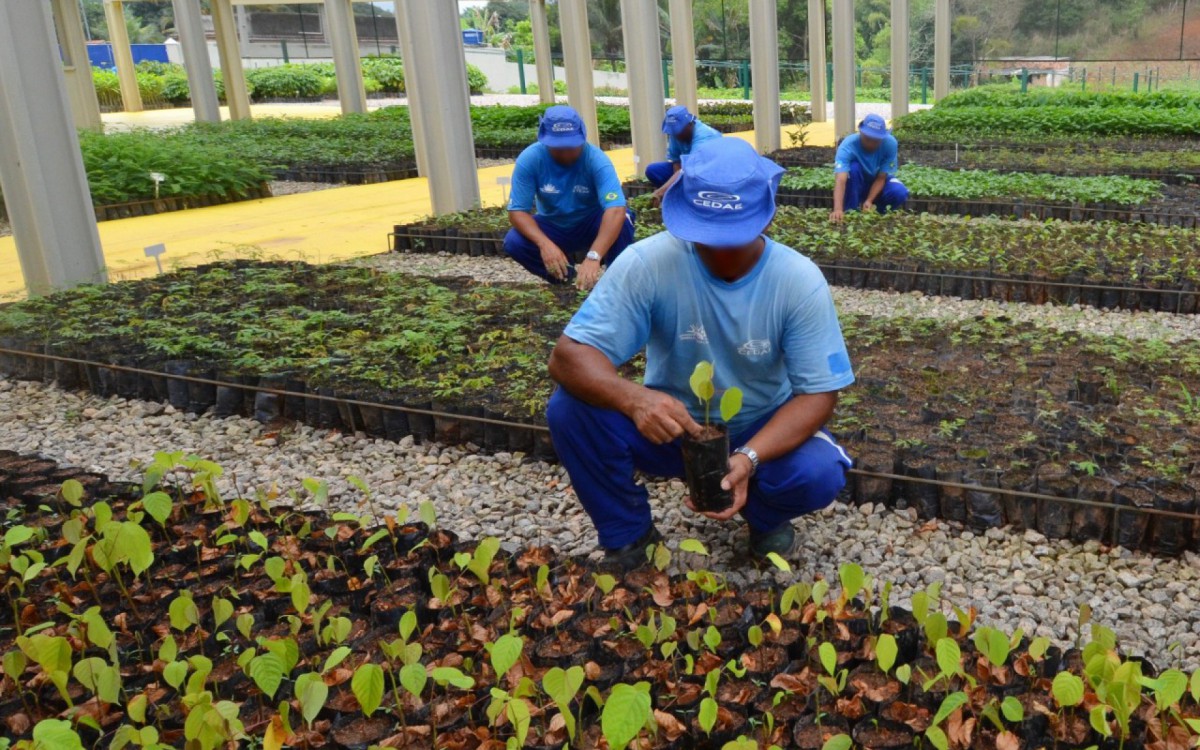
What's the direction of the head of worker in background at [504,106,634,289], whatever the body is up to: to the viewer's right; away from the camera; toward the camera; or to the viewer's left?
toward the camera

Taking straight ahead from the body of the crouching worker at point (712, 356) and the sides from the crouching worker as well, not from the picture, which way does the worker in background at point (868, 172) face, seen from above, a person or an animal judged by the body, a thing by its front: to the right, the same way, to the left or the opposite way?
the same way

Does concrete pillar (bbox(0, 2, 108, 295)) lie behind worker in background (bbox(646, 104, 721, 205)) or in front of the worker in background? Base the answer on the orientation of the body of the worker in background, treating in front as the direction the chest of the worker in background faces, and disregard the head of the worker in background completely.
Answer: in front

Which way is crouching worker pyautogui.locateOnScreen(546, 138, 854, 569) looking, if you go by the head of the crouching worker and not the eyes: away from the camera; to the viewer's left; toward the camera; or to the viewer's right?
toward the camera

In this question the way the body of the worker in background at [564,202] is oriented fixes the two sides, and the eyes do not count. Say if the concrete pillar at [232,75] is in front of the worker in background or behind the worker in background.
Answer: behind

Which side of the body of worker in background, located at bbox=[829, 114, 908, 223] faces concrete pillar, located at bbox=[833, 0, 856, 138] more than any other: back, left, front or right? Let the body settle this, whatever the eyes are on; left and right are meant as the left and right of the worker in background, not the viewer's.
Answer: back

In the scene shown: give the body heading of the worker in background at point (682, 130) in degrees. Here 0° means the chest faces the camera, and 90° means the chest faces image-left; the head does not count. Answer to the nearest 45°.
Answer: approximately 45°

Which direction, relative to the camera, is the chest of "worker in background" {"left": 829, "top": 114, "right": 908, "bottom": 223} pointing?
toward the camera

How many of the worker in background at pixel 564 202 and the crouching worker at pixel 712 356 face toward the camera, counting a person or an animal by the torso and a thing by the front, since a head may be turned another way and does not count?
2

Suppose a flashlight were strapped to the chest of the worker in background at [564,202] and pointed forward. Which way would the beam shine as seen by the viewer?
toward the camera

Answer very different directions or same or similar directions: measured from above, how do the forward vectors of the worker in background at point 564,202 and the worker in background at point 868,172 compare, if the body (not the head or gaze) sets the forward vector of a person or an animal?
same or similar directions

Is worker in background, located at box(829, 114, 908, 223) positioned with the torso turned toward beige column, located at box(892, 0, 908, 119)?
no

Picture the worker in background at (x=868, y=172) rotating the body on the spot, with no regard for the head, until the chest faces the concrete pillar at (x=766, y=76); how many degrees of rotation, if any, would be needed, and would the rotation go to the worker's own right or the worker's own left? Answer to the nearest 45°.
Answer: approximately 180°

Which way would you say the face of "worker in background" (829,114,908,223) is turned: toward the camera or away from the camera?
toward the camera

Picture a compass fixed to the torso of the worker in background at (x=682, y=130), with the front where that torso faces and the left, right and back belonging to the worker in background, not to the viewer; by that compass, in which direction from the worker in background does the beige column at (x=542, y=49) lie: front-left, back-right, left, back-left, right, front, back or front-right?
back-right

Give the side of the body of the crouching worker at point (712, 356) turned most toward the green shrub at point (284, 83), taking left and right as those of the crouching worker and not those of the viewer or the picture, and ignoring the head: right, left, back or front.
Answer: back

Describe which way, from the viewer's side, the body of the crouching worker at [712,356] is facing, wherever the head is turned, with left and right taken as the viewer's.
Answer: facing the viewer

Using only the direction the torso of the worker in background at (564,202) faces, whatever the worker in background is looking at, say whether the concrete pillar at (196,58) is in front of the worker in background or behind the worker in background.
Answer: behind

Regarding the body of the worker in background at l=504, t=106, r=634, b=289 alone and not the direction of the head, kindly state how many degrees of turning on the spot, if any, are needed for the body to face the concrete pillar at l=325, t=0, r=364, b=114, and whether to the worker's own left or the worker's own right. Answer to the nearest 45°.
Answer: approximately 180°

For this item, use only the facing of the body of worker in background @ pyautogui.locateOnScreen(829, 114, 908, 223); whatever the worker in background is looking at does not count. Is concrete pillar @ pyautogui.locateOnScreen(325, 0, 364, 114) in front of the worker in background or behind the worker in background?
behind
